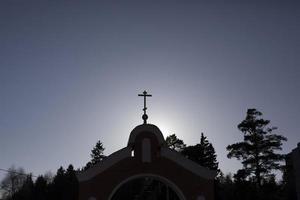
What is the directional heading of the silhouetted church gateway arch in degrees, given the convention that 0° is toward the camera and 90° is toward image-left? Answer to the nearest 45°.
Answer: approximately 0°
